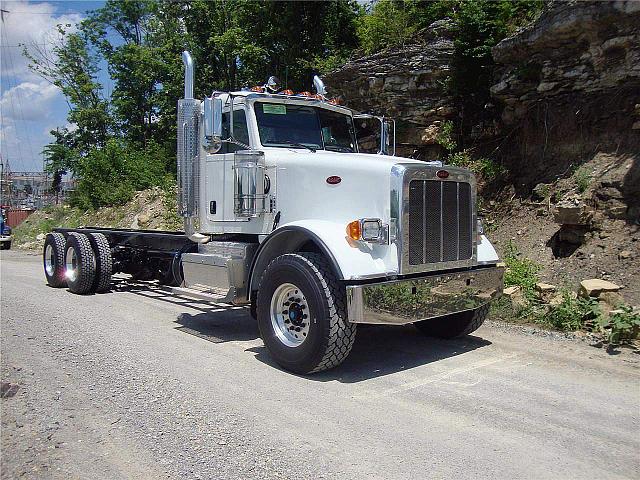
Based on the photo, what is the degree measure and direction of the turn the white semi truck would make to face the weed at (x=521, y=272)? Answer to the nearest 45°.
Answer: approximately 90° to its left

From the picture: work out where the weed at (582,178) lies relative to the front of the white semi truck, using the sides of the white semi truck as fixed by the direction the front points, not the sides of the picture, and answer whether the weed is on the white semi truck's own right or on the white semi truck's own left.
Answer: on the white semi truck's own left

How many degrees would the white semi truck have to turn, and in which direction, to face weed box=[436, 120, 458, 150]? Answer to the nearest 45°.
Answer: approximately 90° to its left

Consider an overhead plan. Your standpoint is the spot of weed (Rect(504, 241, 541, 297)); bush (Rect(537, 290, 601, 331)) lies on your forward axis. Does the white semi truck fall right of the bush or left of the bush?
right

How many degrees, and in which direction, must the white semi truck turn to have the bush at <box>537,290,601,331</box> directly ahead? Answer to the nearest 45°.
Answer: approximately 45° to its left

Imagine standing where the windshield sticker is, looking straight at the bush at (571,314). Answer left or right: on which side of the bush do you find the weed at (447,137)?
left

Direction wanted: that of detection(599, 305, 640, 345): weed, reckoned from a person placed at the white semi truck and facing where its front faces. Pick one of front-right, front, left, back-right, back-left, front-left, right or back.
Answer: front-left

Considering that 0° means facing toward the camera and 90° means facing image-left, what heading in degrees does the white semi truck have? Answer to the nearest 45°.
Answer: approximately 315°
